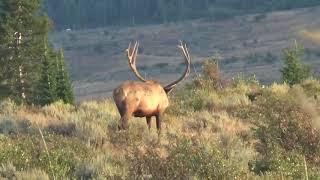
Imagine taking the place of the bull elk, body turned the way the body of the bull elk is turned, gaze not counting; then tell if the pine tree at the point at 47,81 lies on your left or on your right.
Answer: on your left

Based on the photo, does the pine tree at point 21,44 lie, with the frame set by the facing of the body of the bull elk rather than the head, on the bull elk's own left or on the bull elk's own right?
on the bull elk's own left

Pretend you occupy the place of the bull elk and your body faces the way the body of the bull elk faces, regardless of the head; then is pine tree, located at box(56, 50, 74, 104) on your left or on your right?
on your left

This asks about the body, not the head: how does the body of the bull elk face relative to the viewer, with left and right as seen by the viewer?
facing away from the viewer and to the right of the viewer
